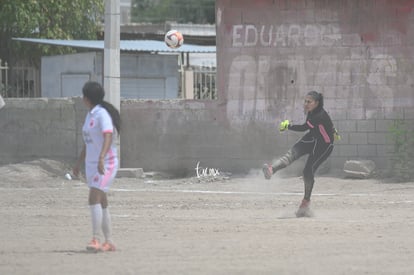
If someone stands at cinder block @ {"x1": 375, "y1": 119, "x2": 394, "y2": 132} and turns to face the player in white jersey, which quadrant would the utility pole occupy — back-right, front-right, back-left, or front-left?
front-right

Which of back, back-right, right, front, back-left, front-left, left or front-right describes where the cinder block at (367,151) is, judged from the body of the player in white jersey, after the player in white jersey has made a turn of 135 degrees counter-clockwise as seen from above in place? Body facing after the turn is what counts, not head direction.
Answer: front-left

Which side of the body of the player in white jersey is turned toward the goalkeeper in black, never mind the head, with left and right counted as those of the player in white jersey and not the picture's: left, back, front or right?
back

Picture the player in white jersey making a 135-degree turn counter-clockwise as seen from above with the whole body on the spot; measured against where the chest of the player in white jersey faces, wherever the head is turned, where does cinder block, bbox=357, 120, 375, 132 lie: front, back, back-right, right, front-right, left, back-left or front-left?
front-left

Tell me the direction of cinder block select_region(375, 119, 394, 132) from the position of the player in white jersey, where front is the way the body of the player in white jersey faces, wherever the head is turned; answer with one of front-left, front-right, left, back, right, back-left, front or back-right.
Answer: back

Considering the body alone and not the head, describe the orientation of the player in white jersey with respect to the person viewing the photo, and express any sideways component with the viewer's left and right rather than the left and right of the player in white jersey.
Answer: facing the viewer and to the left of the viewer

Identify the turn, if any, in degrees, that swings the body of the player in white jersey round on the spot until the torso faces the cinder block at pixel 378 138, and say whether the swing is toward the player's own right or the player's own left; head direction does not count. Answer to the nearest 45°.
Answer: approximately 180°

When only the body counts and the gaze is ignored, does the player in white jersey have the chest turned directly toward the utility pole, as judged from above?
no
